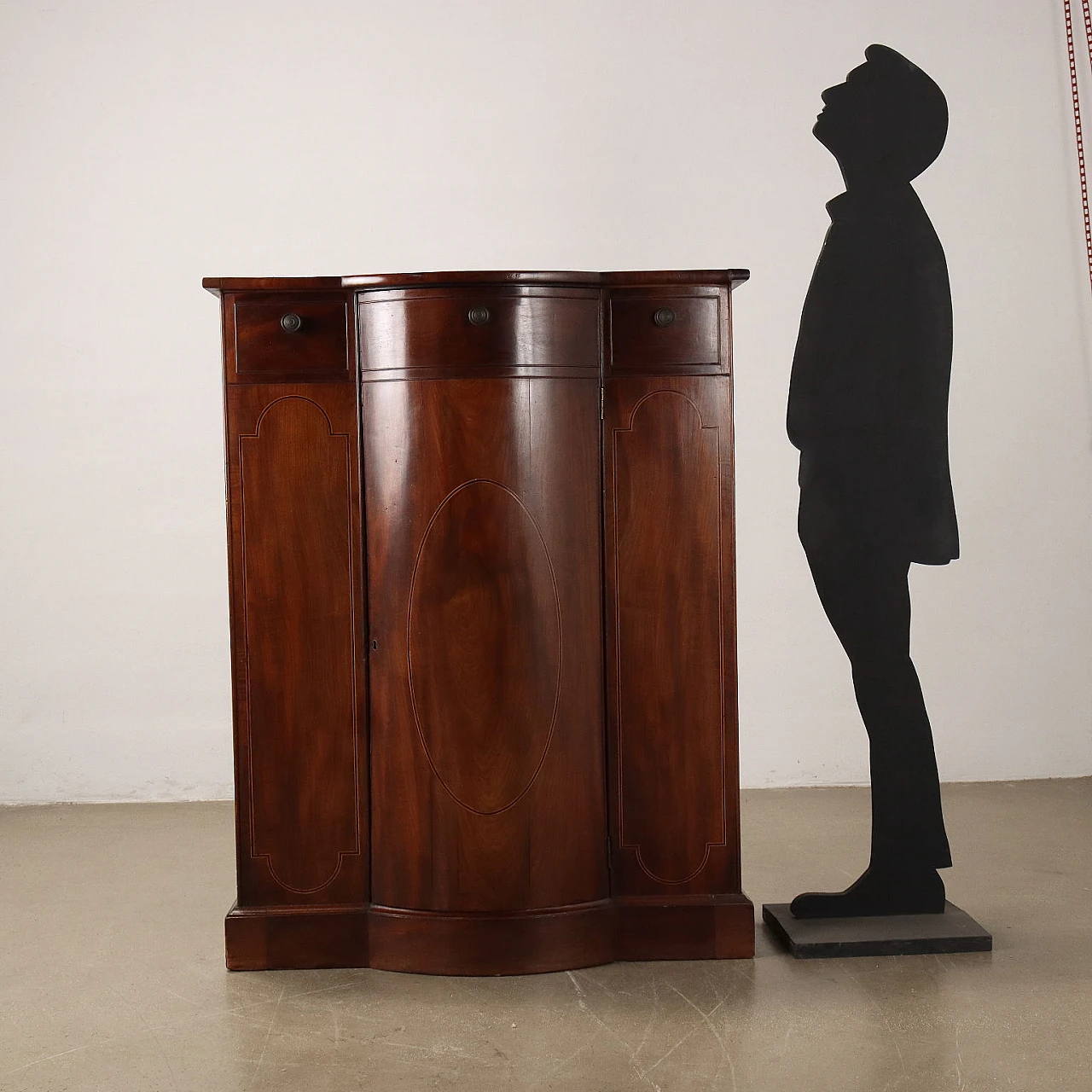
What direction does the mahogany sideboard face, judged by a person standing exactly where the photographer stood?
facing the viewer
